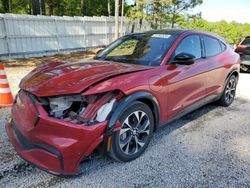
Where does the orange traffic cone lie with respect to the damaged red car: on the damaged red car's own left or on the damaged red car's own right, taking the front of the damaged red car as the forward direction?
on the damaged red car's own right

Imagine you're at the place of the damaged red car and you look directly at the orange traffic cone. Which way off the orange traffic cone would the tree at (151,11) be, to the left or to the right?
right

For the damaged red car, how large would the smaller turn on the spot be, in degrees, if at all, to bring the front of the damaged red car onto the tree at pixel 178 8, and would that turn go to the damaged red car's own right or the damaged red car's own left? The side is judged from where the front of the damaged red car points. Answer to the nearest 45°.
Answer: approximately 135° to the damaged red car's own right

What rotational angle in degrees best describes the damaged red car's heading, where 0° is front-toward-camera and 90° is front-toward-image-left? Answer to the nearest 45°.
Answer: approximately 45°

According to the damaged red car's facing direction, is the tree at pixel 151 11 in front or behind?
behind

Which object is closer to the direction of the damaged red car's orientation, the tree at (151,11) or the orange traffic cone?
the orange traffic cone

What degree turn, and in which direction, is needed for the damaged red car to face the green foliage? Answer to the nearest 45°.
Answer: approximately 180°
